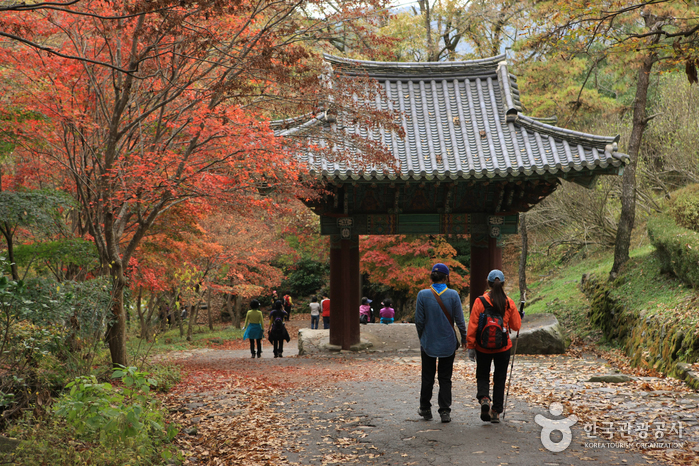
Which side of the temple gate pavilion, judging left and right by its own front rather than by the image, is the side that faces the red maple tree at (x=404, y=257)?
back

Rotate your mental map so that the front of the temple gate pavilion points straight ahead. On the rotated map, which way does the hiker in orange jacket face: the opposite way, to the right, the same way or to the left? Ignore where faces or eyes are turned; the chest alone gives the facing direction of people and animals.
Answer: the opposite way

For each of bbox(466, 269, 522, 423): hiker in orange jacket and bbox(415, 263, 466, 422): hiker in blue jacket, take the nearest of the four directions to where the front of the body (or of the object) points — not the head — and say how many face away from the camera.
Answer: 2

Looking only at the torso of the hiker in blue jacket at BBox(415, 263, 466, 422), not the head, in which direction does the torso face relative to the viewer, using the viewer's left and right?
facing away from the viewer

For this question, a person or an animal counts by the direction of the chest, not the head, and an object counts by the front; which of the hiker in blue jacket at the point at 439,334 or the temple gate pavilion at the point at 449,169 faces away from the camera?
the hiker in blue jacket

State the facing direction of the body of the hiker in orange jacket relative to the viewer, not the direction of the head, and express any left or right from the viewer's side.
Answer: facing away from the viewer

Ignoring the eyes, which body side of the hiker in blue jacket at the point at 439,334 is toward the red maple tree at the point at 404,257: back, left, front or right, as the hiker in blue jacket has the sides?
front

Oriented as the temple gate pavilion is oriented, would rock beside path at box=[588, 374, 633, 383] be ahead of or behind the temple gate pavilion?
ahead

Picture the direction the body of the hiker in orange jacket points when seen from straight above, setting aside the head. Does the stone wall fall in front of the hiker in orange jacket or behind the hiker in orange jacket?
in front

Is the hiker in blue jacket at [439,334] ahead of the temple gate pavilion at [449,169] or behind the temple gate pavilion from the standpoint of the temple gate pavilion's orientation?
ahead

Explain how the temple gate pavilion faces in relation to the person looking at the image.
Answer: facing the viewer

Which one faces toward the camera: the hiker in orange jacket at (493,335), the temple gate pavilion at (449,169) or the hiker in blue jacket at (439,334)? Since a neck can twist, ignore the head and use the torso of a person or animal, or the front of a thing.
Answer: the temple gate pavilion

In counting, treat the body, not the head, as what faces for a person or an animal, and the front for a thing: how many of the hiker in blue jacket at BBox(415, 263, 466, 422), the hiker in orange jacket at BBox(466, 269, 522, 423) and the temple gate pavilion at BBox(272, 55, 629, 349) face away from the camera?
2

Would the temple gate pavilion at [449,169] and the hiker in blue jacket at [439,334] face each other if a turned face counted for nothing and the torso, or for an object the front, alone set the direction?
yes

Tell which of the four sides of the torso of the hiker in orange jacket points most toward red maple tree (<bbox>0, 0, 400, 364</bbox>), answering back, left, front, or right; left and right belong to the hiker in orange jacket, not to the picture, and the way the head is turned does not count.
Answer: left
